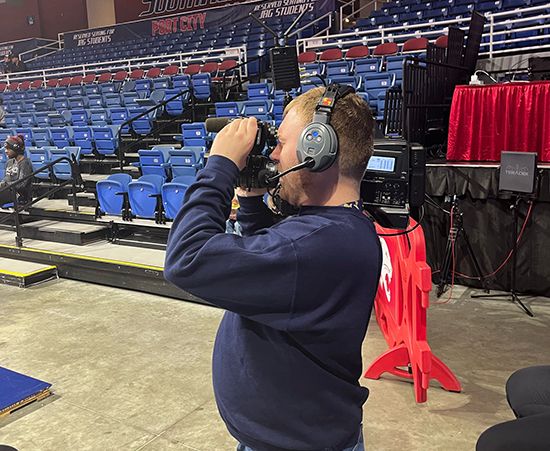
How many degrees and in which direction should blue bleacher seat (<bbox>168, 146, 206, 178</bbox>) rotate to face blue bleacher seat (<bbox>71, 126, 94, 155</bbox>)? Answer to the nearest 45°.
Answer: approximately 90° to its right

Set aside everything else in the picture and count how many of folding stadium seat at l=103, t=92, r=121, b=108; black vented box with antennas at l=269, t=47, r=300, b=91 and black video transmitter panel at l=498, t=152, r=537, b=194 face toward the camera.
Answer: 3

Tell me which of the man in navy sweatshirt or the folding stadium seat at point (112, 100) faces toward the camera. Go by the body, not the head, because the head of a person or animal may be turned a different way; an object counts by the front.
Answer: the folding stadium seat

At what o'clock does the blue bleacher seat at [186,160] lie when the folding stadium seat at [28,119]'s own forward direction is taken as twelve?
The blue bleacher seat is roughly at 10 o'clock from the folding stadium seat.

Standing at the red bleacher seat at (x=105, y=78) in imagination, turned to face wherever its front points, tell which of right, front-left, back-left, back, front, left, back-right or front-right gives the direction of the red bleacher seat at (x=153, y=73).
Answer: left

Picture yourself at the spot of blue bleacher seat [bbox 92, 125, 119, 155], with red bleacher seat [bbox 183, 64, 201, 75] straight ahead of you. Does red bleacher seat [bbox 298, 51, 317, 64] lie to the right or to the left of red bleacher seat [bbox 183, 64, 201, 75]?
right

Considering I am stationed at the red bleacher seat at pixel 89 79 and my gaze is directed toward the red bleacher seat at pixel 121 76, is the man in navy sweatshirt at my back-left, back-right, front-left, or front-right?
front-right

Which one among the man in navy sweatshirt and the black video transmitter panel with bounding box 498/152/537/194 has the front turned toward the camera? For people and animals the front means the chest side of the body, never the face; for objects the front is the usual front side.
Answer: the black video transmitter panel

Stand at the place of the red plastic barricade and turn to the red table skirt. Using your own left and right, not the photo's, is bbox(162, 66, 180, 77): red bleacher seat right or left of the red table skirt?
left

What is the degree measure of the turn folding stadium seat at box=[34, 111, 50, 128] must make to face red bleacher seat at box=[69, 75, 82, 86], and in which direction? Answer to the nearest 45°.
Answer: approximately 180°

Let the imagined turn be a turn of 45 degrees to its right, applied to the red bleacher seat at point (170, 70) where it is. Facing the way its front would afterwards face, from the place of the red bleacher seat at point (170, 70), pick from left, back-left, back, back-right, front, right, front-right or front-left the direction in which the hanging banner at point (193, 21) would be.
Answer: right
